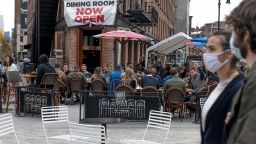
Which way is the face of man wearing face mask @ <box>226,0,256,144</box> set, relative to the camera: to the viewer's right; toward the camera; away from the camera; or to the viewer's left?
to the viewer's left

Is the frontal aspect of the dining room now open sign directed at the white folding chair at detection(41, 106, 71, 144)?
yes

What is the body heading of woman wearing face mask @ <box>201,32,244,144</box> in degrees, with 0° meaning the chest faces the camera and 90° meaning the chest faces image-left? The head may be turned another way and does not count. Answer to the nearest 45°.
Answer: approximately 90°

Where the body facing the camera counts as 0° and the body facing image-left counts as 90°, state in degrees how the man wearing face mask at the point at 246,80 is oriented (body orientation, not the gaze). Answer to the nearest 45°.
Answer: approximately 90°

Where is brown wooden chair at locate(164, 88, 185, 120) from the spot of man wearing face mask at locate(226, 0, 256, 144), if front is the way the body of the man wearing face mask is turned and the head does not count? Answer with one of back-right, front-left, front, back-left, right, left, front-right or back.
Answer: right

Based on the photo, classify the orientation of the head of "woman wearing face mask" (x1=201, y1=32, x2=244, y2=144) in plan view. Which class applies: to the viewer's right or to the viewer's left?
to the viewer's left

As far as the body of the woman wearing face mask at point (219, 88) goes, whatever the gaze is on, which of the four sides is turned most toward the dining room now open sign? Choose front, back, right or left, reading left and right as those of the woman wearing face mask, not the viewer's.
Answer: right
